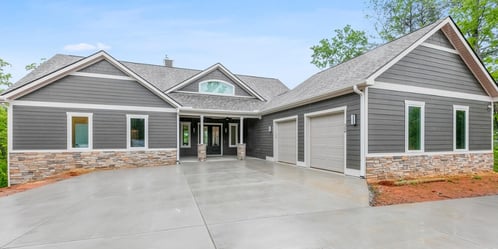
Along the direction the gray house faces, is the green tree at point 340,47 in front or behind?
behind

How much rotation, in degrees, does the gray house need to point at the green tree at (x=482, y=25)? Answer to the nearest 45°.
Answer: approximately 135° to its left

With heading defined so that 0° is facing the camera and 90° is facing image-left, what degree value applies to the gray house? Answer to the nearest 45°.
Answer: approximately 0°

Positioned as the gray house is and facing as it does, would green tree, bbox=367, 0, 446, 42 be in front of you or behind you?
behind
